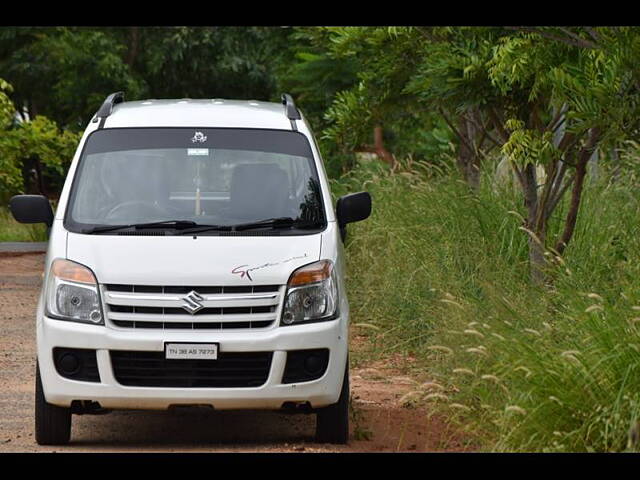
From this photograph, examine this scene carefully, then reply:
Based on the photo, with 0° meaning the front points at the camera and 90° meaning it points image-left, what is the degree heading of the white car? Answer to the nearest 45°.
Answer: approximately 0°

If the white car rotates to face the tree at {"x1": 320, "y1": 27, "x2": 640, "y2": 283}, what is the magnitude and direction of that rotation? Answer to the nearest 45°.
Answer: approximately 135° to its left

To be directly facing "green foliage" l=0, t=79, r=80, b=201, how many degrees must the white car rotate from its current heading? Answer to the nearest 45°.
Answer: approximately 180°
